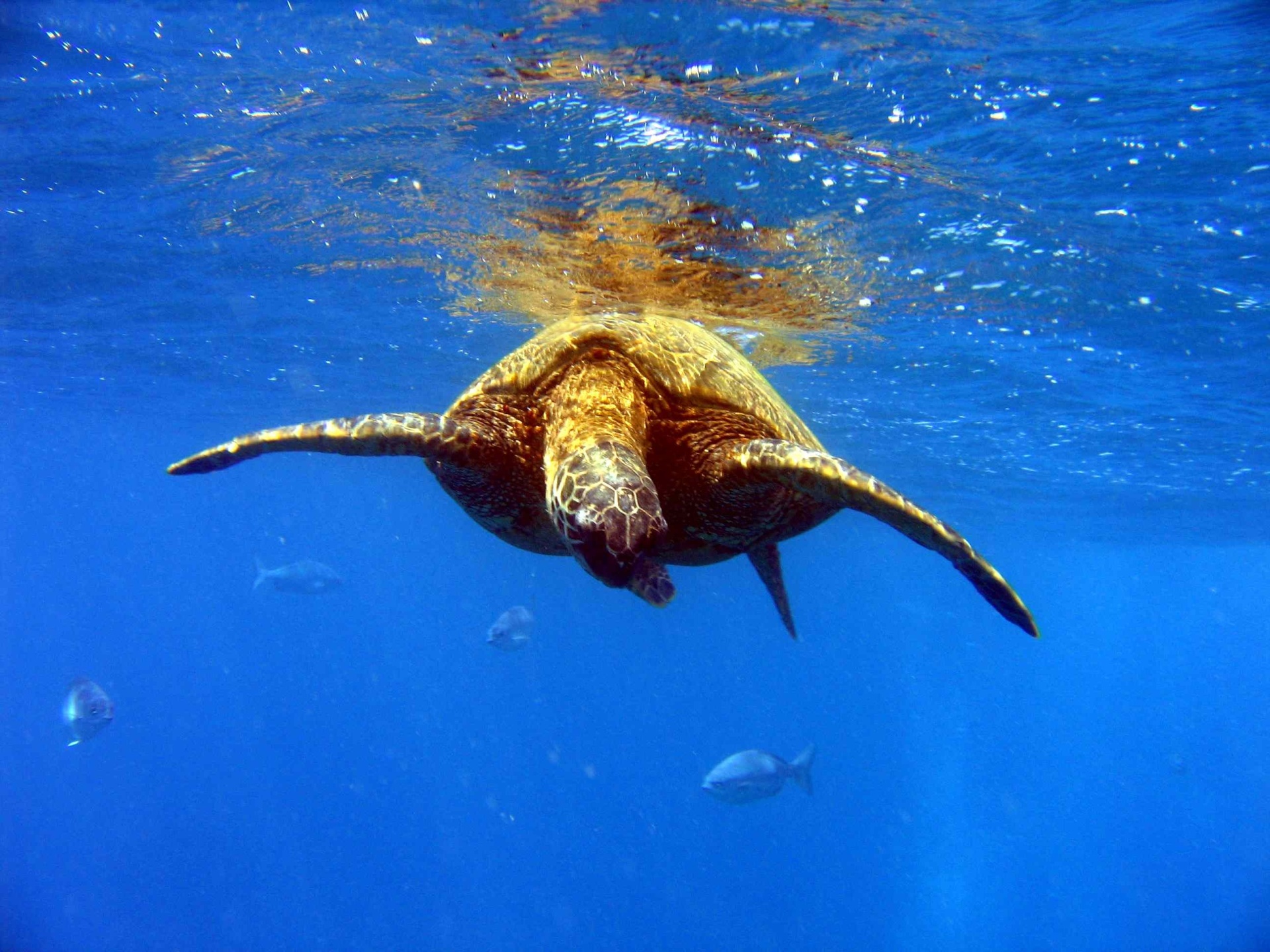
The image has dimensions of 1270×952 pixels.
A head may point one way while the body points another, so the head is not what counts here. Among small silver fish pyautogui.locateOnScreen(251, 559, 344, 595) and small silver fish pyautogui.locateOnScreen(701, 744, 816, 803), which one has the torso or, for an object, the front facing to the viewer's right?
small silver fish pyautogui.locateOnScreen(251, 559, 344, 595)

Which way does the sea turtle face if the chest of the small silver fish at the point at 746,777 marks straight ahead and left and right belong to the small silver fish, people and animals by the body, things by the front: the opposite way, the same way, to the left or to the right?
to the left

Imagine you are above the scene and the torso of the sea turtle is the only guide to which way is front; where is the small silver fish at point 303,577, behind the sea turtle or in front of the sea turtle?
behind

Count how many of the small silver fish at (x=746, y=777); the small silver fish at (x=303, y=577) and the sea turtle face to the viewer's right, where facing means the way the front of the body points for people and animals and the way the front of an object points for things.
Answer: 1

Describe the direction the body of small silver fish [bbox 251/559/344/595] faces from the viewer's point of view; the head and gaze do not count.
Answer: to the viewer's right

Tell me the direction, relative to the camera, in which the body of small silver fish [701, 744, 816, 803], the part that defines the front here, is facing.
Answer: to the viewer's left

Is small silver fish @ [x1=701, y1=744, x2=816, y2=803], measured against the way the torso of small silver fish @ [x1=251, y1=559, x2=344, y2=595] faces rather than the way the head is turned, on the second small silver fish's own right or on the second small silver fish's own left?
on the second small silver fish's own right

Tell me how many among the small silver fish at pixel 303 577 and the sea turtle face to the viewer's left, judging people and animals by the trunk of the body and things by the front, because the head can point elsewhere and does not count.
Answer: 0

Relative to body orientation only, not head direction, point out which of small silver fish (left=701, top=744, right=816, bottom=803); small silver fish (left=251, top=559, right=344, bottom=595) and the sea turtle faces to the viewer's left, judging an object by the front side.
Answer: small silver fish (left=701, top=744, right=816, bottom=803)

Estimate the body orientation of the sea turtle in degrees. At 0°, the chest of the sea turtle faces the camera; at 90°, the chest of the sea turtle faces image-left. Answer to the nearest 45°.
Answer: approximately 0°
